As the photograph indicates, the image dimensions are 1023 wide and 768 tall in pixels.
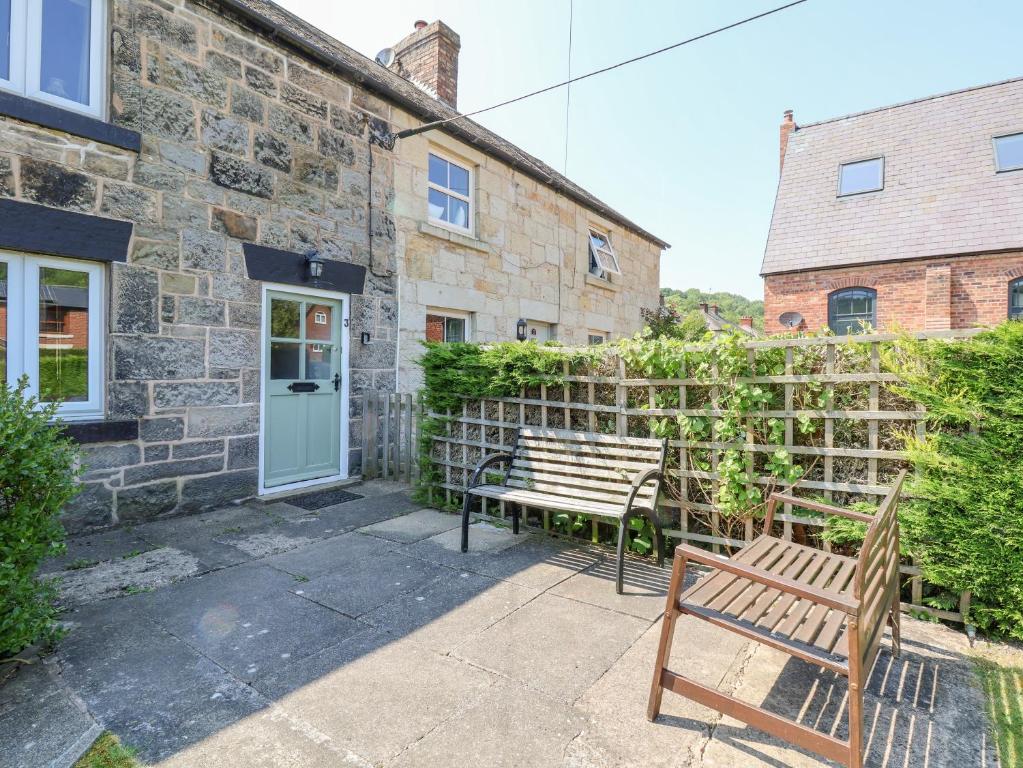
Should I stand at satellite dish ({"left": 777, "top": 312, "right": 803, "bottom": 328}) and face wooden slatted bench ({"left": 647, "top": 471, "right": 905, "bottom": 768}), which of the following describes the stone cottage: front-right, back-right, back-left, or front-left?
front-right

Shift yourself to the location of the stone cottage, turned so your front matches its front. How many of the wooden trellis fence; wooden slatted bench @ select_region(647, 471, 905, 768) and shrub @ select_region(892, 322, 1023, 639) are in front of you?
3

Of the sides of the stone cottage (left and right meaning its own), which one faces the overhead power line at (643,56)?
front

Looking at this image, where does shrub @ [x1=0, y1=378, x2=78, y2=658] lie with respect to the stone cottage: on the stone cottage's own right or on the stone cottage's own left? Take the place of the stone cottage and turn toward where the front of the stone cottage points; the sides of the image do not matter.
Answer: on the stone cottage's own right

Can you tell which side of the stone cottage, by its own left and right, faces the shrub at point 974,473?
front

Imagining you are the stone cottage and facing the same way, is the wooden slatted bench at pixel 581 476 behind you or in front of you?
in front

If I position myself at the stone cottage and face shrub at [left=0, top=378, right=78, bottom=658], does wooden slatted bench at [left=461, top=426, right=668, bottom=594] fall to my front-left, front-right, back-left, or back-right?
front-left

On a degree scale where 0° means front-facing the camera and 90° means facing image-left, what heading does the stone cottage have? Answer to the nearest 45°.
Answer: approximately 315°

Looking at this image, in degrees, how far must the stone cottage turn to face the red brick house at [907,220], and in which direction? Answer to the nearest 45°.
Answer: approximately 45° to its left
